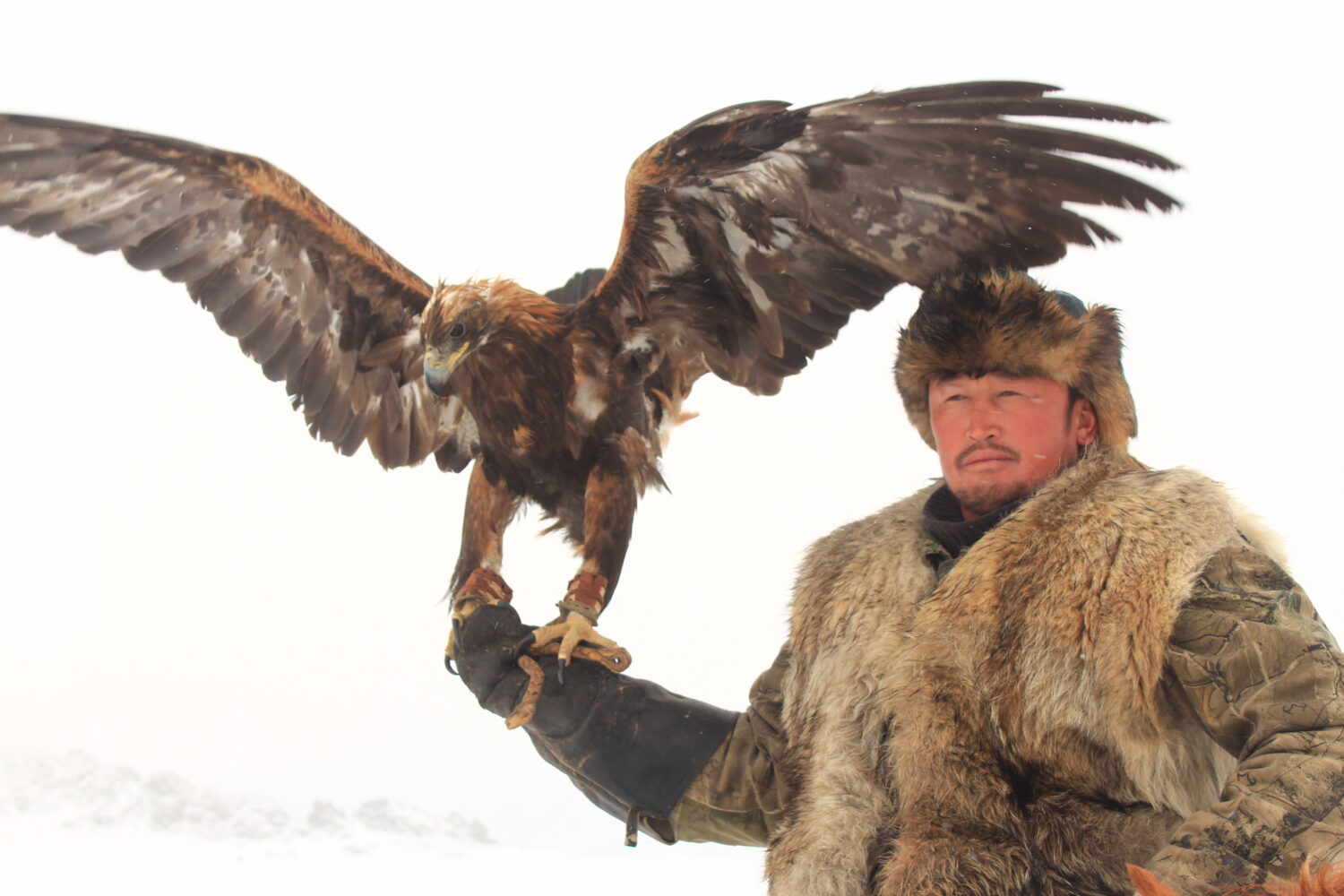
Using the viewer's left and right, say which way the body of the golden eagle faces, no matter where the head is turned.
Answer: facing the viewer and to the left of the viewer
